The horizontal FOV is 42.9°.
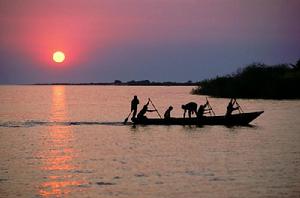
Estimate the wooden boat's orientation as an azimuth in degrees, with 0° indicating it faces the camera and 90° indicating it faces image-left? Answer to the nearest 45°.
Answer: approximately 270°
